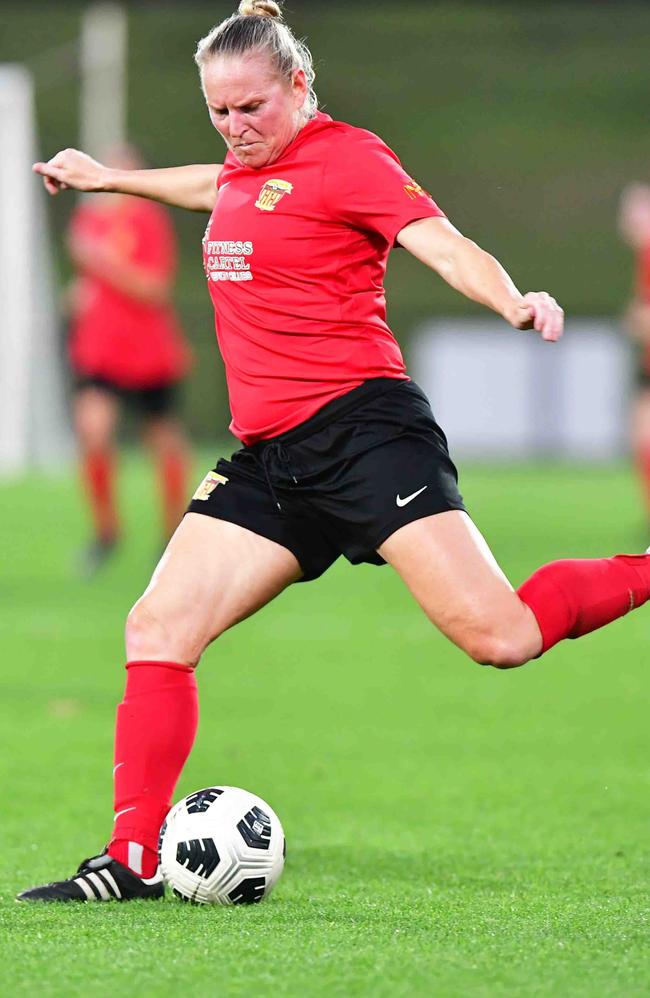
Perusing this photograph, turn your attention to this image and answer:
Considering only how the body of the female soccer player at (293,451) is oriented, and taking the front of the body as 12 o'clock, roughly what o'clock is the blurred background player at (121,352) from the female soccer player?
The blurred background player is roughly at 4 o'clock from the female soccer player.

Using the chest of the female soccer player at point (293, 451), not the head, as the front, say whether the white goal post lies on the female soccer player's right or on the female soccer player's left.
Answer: on the female soccer player's right

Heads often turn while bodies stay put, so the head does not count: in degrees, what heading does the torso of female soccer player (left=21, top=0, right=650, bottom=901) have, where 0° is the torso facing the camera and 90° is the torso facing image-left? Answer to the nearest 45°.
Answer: approximately 45°

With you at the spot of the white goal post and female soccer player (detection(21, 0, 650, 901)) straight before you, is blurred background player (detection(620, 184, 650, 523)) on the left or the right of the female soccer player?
left

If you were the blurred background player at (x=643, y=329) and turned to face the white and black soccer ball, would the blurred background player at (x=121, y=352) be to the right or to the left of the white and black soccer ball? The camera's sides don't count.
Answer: right
